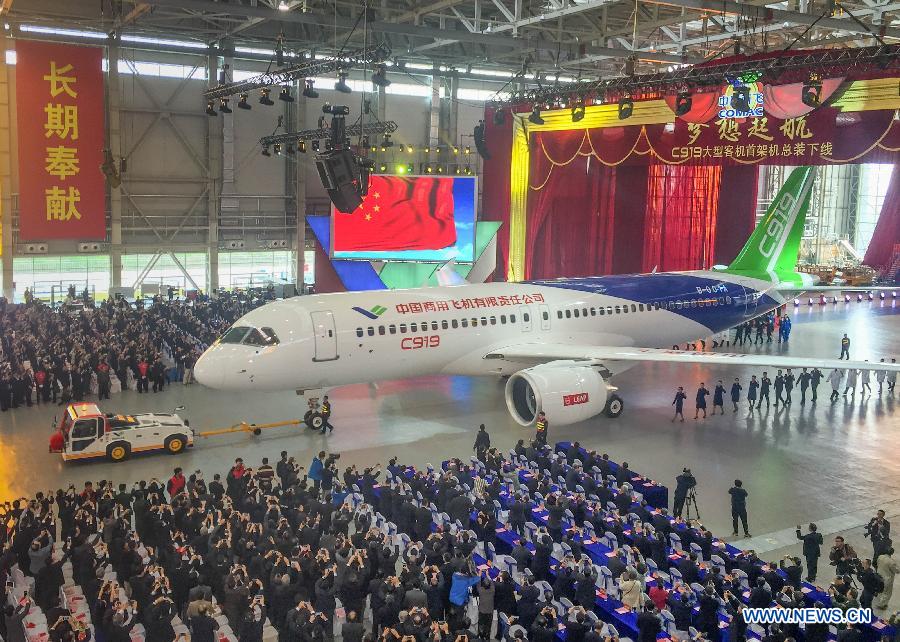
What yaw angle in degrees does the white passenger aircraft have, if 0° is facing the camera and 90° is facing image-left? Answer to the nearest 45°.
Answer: approximately 45°

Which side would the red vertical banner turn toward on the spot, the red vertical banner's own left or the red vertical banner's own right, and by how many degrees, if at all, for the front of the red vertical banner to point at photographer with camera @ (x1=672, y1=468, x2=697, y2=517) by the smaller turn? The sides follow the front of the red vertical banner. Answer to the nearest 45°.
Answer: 0° — it already faces them

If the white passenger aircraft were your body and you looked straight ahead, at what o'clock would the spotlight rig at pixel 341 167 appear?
The spotlight rig is roughly at 2 o'clock from the white passenger aircraft.

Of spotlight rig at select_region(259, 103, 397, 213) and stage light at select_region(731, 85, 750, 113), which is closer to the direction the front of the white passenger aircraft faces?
the spotlight rig

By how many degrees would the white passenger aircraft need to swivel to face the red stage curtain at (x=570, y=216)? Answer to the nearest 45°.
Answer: approximately 135° to its right
